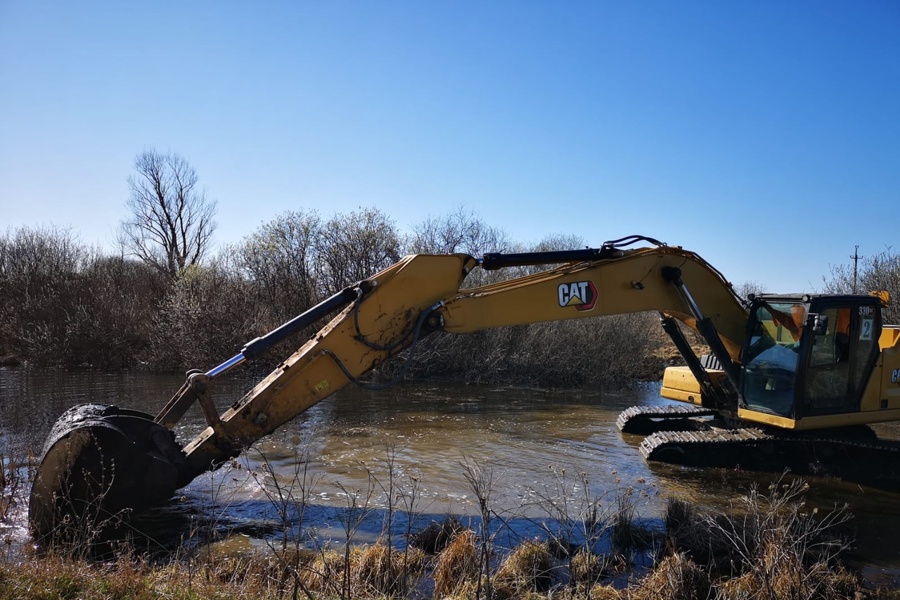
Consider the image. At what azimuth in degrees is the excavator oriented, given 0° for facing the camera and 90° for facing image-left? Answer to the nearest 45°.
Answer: approximately 45°
